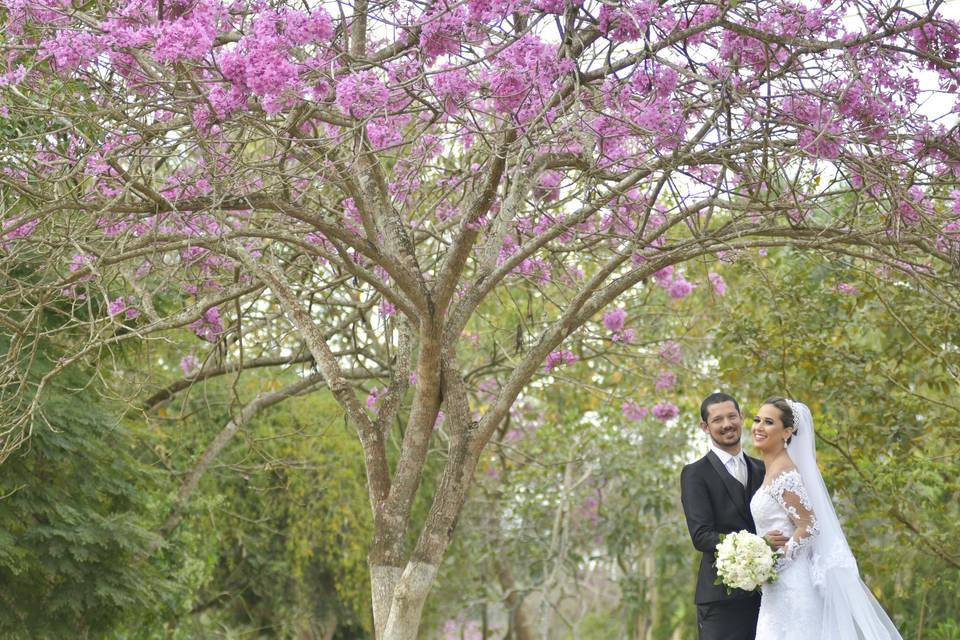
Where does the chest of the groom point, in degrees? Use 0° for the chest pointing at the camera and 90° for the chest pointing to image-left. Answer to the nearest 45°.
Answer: approximately 315°

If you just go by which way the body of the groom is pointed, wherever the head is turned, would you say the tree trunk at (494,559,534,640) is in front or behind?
behind

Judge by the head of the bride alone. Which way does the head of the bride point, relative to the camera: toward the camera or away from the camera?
toward the camera
